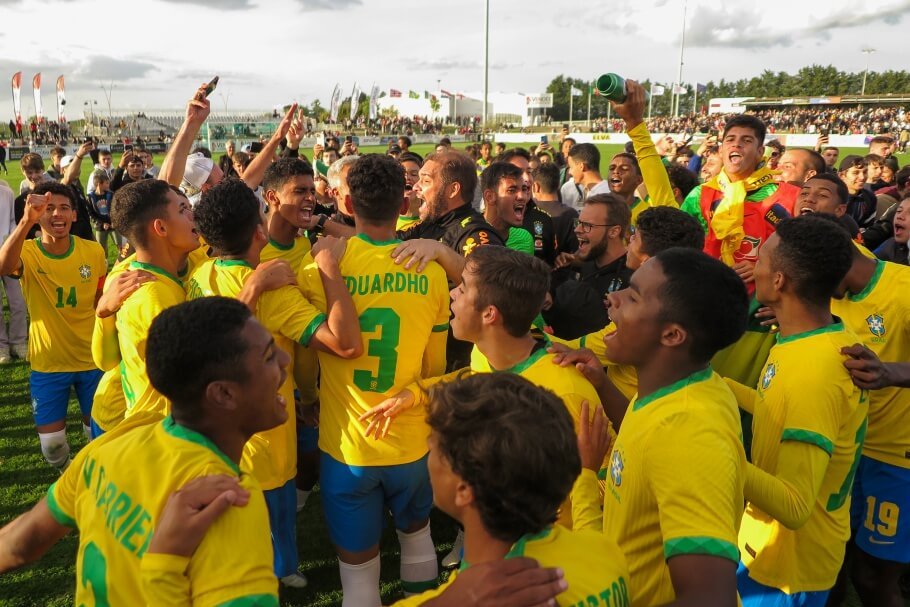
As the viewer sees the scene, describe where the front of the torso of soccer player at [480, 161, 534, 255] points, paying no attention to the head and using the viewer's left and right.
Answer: facing the viewer and to the right of the viewer

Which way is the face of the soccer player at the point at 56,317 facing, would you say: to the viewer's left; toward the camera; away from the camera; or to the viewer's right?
toward the camera

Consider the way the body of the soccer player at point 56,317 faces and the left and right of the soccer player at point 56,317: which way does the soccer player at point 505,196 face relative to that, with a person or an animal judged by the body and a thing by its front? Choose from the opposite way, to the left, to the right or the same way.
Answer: the same way

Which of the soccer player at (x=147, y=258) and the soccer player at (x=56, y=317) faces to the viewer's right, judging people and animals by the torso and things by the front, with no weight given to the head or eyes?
the soccer player at (x=147, y=258)

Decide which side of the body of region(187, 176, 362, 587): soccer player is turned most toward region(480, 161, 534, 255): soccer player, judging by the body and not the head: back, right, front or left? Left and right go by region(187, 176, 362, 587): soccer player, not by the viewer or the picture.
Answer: front

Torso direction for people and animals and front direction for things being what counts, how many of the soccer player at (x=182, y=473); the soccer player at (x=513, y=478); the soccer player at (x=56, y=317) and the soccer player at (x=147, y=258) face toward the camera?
1

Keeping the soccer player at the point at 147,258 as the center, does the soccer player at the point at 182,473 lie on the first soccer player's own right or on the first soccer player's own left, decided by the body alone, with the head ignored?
on the first soccer player's own right

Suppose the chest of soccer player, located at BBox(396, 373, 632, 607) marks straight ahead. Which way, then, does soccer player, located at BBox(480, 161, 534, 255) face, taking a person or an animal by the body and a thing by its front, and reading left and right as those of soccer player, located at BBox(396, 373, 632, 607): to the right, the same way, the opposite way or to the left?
the opposite way

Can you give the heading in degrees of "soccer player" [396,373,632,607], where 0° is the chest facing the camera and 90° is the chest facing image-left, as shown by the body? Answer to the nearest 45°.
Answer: approximately 135°

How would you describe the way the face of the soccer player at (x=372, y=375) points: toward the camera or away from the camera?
away from the camera

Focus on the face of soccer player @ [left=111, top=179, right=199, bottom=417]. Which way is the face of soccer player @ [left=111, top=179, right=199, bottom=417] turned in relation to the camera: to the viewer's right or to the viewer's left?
to the viewer's right

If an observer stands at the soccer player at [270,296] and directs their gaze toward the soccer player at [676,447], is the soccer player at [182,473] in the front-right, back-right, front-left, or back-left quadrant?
front-right

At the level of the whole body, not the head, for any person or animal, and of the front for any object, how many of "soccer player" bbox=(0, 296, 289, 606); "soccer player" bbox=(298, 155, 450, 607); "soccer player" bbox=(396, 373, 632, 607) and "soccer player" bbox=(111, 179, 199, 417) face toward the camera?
0
